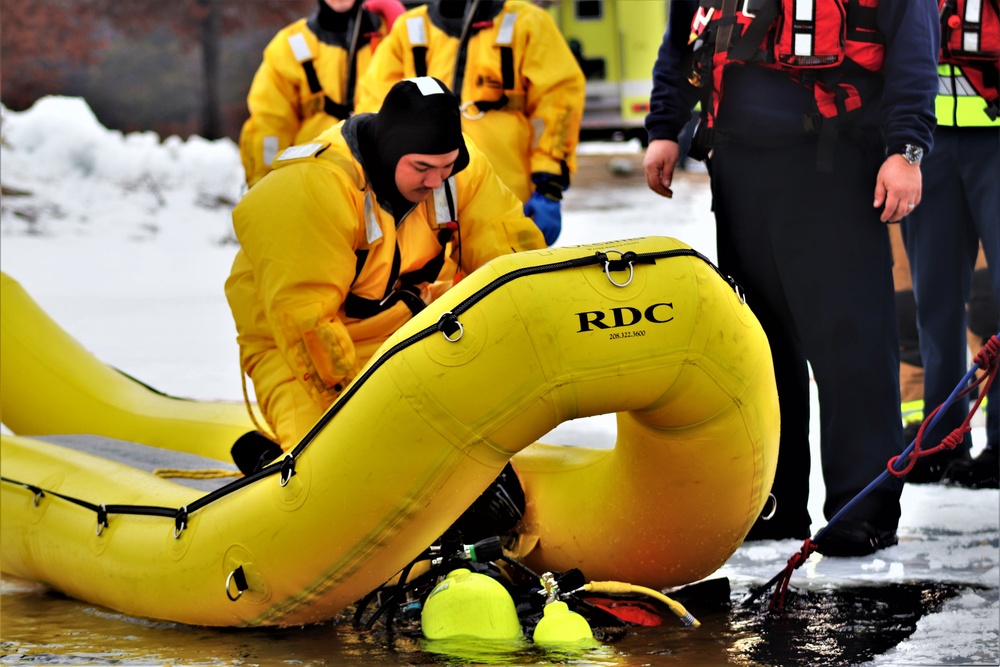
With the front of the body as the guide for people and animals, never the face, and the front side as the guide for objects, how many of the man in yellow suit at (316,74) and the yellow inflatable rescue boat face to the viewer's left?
0

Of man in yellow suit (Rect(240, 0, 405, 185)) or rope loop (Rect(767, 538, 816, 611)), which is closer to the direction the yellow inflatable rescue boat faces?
the rope loop

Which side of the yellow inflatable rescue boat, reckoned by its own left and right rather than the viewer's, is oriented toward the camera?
right

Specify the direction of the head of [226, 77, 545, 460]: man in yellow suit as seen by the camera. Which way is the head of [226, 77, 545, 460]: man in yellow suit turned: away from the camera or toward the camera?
toward the camera

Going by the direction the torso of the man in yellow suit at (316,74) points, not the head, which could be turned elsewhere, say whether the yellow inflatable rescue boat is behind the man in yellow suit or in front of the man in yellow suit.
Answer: in front

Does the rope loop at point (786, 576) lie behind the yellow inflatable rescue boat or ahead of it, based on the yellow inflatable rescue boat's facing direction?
ahead

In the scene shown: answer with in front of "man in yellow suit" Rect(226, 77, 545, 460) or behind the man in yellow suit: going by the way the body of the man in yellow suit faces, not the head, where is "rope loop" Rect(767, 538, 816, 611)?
in front

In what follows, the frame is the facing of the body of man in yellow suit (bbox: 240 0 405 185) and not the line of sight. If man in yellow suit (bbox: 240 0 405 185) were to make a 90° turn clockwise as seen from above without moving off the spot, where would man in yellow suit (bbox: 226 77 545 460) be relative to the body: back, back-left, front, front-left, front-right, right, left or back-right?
front-left

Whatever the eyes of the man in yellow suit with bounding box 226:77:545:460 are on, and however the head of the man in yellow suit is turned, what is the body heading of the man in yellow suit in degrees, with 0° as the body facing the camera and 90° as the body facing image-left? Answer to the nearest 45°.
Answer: approximately 315°
